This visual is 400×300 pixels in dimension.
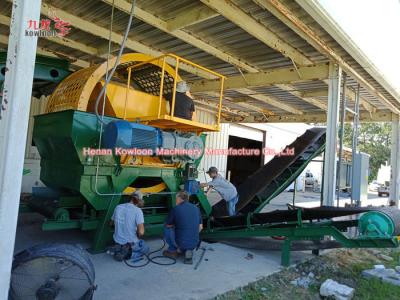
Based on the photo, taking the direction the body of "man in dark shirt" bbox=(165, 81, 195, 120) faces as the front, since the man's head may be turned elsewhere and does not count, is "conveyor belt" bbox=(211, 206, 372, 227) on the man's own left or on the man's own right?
on the man's own right

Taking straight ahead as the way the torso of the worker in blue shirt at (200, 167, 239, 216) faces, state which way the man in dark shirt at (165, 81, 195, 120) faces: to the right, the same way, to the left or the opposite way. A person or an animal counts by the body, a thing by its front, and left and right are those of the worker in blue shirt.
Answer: to the right

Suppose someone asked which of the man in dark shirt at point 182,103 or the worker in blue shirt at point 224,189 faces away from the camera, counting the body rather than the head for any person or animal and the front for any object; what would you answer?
the man in dark shirt

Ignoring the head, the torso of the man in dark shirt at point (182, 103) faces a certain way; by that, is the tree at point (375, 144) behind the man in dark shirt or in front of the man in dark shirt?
in front

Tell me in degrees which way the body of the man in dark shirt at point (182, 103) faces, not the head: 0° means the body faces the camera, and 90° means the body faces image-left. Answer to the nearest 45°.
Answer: approximately 180°

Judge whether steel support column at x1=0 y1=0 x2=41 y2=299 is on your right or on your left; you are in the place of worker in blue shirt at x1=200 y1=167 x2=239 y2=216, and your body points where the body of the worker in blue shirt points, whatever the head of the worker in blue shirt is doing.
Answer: on your left

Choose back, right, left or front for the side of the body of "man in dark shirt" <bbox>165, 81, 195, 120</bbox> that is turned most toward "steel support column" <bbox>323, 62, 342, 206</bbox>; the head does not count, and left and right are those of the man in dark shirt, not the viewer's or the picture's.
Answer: right

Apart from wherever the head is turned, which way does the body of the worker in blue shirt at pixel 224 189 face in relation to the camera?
to the viewer's left

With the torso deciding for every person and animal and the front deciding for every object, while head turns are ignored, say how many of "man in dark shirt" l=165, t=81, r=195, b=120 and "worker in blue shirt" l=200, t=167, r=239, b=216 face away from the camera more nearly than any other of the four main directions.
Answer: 1

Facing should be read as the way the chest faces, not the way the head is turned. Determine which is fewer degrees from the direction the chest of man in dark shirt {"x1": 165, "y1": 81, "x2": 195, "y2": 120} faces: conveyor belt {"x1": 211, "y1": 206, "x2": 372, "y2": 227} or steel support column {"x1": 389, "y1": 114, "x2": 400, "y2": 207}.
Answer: the steel support column
